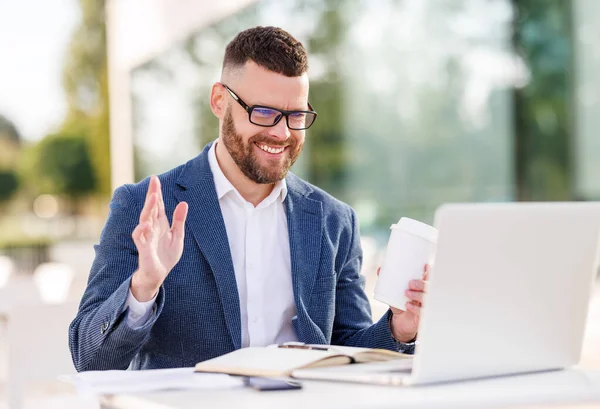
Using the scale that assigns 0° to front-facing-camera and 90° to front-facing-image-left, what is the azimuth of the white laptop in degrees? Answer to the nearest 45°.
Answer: approximately 135°

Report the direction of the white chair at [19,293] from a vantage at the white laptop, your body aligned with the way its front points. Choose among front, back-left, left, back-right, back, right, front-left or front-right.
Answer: front

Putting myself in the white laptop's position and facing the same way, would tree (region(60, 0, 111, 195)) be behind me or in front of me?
in front

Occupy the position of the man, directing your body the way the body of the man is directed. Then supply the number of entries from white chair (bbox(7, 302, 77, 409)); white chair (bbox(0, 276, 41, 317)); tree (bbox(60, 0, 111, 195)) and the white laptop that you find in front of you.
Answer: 1

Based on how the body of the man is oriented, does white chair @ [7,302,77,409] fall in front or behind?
behind

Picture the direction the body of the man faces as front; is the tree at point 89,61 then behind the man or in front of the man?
behind

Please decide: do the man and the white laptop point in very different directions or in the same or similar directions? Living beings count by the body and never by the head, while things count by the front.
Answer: very different directions

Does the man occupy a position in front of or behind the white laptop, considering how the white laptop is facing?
in front

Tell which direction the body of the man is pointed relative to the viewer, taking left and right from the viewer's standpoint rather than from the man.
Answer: facing the viewer and to the right of the viewer

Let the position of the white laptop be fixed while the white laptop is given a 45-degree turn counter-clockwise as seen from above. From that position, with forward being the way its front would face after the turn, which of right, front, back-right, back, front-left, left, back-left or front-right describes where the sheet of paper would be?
front

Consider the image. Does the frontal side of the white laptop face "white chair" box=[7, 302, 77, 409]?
yes
